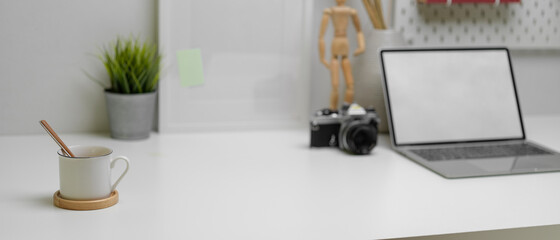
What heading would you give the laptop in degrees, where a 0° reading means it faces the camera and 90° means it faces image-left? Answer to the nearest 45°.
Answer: approximately 315°

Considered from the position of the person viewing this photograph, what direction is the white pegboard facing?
facing the viewer

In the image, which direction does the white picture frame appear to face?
toward the camera

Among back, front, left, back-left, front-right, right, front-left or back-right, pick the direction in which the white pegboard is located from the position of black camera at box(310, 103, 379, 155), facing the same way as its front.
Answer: left

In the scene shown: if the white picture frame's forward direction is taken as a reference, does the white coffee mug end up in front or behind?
in front

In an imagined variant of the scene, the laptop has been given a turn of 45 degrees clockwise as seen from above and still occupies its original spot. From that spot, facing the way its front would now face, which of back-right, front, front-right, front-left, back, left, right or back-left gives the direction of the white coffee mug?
front-right

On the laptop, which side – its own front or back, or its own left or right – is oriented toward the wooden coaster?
right
